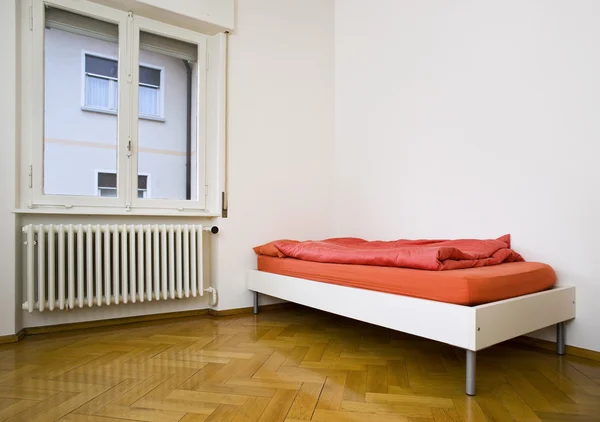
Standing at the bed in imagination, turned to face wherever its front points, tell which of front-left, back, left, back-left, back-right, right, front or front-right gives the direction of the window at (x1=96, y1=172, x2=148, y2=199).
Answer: back-right

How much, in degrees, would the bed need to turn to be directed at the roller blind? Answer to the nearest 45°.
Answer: approximately 135° to its right

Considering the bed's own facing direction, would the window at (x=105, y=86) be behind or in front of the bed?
behind

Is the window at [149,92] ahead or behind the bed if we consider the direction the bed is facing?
behind

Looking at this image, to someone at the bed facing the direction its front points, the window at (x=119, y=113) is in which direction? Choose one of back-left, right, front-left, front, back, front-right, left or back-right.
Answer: back-right

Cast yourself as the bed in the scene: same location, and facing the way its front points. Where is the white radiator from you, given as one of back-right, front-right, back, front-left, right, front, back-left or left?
back-right

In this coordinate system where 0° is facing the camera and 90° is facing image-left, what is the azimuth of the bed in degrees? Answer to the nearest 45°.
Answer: approximately 315°
